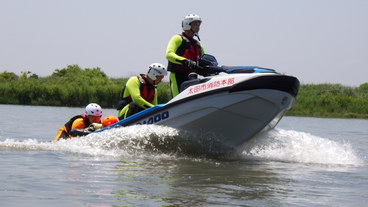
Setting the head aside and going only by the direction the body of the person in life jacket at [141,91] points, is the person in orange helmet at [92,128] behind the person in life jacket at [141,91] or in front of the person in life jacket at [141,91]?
behind

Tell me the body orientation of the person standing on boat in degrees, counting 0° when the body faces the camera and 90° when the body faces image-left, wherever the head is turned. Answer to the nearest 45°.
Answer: approximately 315°

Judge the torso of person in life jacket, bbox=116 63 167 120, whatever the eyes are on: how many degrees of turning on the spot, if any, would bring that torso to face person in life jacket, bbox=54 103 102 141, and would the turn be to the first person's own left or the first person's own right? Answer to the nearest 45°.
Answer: approximately 180°
